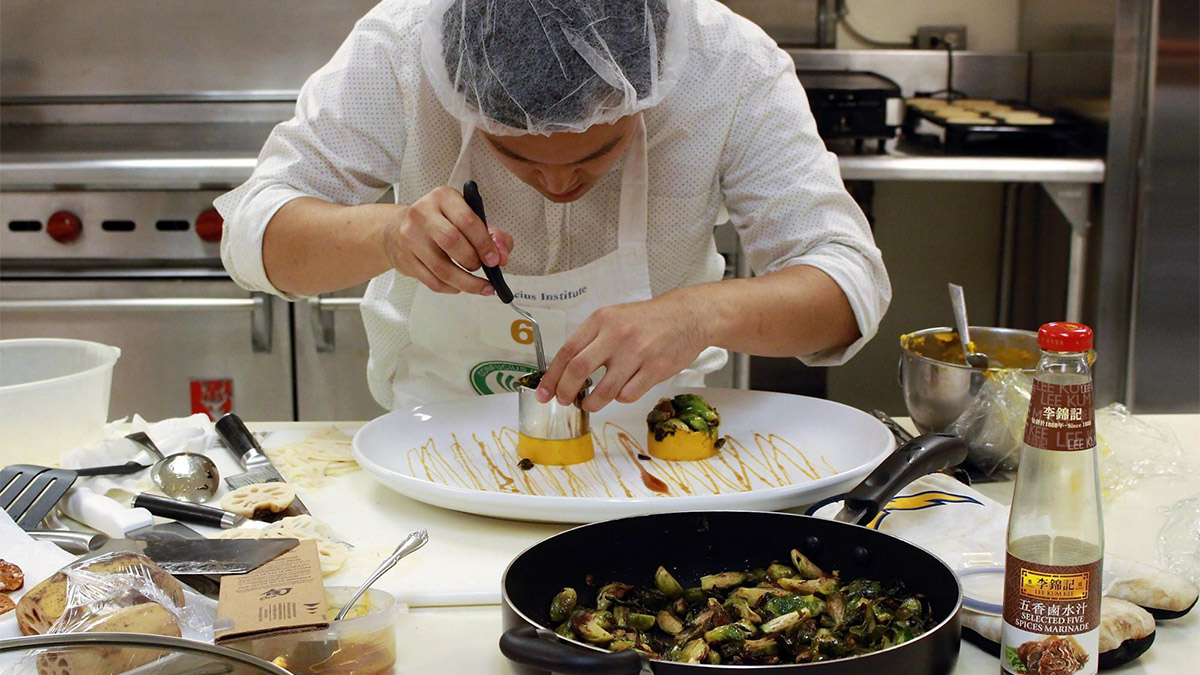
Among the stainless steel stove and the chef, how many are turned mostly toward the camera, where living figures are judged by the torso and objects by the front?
2

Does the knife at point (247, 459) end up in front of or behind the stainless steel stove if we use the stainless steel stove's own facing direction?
in front

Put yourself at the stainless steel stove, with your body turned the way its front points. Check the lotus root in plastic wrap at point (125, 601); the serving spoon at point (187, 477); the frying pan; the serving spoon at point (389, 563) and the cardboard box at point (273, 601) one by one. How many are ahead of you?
5

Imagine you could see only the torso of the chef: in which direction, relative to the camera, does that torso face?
toward the camera

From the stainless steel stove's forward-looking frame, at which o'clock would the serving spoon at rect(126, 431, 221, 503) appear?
The serving spoon is roughly at 12 o'clock from the stainless steel stove.

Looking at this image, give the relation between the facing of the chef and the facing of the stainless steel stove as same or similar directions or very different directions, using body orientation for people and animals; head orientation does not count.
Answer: same or similar directions

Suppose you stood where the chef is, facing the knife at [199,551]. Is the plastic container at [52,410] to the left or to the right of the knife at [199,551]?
right

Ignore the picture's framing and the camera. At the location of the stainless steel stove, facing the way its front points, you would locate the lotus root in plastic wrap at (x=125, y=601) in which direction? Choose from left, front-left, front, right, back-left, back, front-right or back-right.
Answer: front

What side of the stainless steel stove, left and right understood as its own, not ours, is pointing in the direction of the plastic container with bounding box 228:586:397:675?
front

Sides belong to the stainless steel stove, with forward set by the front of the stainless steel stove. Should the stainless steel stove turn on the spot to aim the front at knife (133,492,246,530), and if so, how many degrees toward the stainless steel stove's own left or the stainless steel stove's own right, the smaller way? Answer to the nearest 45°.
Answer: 0° — it already faces it

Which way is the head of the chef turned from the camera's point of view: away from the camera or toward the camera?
toward the camera
